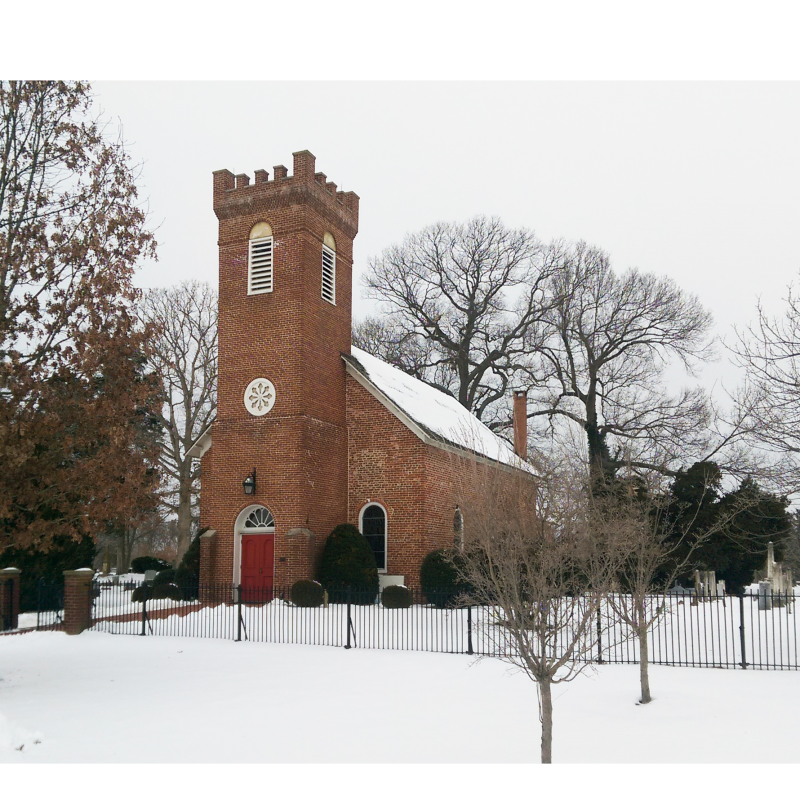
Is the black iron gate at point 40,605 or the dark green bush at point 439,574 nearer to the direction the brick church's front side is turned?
the black iron gate

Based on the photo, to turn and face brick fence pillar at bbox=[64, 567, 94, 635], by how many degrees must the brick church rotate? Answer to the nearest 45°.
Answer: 0° — it already faces it

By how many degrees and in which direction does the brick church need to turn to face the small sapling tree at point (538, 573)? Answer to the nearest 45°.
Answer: approximately 45° to its left

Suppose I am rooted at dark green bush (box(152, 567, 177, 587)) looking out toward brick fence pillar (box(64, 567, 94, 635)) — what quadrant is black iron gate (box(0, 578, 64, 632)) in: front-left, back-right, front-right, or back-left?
front-right

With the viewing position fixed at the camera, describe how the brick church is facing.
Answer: facing the viewer and to the left of the viewer

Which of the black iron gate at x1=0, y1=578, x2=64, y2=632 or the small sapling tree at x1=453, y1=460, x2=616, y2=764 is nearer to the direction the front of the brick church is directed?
the black iron gate

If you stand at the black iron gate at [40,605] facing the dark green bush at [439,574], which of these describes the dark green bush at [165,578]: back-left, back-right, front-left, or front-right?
front-left

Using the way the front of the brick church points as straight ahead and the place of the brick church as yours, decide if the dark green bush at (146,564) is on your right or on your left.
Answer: on your right
